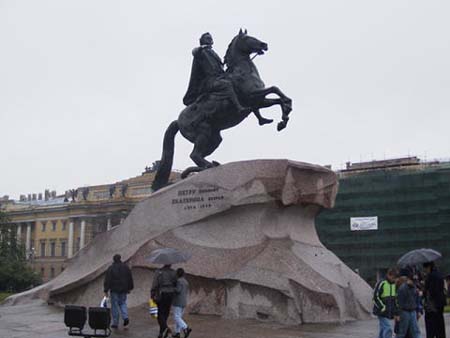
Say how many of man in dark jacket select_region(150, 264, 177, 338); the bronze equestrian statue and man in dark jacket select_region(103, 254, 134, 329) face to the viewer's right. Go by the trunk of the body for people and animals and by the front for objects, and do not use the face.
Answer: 1

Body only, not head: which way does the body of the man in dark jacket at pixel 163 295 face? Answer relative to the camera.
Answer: away from the camera

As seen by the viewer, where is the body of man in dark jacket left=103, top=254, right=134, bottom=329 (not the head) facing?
away from the camera

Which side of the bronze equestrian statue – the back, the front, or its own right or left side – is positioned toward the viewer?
right

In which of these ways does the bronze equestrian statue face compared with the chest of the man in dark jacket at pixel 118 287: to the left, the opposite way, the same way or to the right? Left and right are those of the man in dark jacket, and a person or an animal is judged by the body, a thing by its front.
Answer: to the right

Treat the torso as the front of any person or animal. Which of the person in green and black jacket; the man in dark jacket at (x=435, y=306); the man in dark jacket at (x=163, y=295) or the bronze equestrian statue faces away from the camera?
the man in dark jacket at (x=163, y=295)

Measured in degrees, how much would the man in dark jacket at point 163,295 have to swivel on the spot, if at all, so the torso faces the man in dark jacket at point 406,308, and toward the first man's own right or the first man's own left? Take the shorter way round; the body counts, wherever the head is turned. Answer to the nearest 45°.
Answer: approximately 90° to the first man's own right

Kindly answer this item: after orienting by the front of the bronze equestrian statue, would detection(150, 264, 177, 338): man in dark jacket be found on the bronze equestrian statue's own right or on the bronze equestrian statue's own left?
on the bronze equestrian statue's own right

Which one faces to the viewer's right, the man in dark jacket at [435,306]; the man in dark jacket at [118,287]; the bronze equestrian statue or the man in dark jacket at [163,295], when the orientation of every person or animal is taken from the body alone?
the bronze equestrian statue

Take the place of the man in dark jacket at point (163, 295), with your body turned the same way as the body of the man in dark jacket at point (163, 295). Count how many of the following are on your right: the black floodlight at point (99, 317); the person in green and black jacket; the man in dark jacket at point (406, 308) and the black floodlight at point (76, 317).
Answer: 2

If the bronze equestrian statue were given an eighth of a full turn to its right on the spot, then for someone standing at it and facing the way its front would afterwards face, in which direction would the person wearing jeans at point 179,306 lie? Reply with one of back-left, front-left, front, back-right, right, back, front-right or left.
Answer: front-right

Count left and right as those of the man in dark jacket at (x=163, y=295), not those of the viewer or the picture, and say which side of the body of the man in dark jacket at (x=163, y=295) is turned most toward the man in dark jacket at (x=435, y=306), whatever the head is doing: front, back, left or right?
right

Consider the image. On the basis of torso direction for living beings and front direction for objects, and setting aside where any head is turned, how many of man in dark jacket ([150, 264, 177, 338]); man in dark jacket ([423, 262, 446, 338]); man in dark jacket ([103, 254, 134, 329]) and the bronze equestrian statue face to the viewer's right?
1

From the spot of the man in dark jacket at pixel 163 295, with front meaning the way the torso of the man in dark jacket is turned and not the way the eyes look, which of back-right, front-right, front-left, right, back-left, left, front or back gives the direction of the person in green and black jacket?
right

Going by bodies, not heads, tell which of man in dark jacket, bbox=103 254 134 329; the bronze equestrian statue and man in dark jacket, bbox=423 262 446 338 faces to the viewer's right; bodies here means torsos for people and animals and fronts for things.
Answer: the bronze equestrian statue

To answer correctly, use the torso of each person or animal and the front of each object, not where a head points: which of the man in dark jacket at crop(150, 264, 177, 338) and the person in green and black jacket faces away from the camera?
the man in dark jacket
